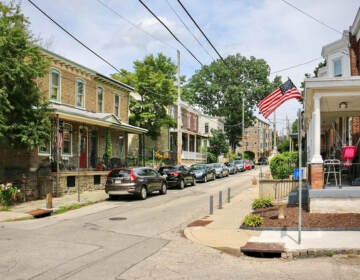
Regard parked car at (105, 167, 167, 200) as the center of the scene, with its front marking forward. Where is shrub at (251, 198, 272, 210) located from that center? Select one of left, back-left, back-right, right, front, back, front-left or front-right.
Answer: right

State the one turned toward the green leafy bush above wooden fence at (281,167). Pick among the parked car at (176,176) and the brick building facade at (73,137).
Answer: the brick building facade

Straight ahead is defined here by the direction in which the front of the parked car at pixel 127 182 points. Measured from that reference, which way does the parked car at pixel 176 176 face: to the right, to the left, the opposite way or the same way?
the same way

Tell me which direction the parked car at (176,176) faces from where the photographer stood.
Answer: facing away from the viewer and to the right of the viewer

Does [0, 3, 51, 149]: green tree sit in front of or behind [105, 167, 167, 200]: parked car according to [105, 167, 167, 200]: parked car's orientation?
behind

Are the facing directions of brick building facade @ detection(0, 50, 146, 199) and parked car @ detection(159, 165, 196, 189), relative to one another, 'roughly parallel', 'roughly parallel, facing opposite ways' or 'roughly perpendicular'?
roughly perpendicular

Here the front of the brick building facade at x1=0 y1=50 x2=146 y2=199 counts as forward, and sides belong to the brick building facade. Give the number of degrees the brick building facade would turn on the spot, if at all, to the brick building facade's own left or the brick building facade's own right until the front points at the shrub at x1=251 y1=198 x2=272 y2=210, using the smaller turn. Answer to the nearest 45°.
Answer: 0° — it already faces it

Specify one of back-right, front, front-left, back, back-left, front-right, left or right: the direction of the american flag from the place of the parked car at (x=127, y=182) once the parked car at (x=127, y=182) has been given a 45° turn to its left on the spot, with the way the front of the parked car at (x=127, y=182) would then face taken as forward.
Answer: back-right

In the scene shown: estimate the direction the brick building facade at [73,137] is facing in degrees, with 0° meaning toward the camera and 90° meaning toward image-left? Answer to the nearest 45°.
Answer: approximately 315°

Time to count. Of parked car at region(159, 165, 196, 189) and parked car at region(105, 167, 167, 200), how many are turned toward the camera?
0

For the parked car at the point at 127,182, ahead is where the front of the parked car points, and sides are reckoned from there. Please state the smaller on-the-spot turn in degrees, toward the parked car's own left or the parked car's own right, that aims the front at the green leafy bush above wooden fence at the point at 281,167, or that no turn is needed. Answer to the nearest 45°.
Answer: approximately 45° to the parked car's own right

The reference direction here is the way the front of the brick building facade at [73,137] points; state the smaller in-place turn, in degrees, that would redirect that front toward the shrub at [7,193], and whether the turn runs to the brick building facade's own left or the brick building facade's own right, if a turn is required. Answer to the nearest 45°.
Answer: approximately 45° to the brick building facade's own right

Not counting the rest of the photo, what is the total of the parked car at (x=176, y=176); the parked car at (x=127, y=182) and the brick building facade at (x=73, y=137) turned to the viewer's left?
0

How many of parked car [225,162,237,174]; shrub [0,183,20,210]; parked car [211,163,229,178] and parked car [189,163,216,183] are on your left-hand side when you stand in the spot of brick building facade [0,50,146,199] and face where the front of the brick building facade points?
3

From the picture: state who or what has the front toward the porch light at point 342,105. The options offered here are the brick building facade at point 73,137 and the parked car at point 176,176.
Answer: the brick building facade

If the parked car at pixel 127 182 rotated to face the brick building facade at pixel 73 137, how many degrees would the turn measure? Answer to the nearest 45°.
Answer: approximately 90° to its left
